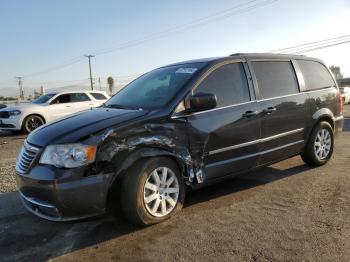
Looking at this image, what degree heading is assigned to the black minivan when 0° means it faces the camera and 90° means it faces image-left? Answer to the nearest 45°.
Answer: approximately 45°

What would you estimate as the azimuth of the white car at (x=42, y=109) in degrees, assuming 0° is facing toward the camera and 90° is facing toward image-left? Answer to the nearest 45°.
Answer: approximately 45°

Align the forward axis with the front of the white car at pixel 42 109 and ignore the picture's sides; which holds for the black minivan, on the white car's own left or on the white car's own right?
on the white car's own left

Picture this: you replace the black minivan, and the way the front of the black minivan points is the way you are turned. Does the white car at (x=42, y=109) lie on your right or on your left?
on your right
